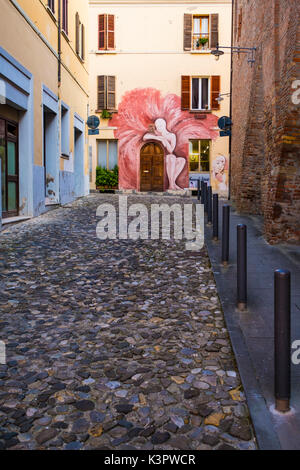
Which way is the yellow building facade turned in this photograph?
to the viewer's right

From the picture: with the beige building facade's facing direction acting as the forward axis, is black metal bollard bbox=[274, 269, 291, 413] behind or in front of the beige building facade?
in front

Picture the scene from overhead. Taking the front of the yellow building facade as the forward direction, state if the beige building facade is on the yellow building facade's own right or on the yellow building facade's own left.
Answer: on the yellow building facade's own left

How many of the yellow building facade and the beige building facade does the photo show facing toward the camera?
1

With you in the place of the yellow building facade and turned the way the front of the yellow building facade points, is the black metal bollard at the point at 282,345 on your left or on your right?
on your right

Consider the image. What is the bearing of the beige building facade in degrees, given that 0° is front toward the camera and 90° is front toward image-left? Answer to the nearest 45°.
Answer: approximately 0°

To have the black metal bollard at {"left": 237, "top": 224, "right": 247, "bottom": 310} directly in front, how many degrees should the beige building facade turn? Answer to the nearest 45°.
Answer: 0° — it already faces it

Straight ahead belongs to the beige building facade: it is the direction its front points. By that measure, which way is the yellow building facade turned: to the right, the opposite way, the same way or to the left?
to the left

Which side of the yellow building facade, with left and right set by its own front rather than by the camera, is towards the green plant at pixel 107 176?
left
